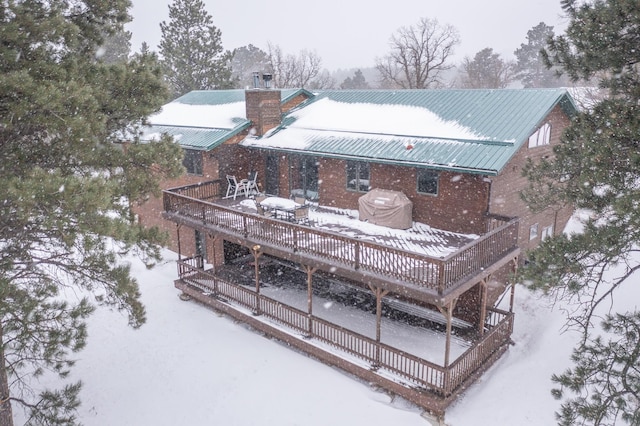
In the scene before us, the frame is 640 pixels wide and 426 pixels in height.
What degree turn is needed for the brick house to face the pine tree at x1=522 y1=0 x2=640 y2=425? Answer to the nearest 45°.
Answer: approximately 90° to its left

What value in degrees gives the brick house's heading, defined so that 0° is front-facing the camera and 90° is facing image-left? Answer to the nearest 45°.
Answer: approximately 45°

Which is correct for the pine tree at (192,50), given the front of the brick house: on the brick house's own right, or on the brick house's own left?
on the brick house's own right
